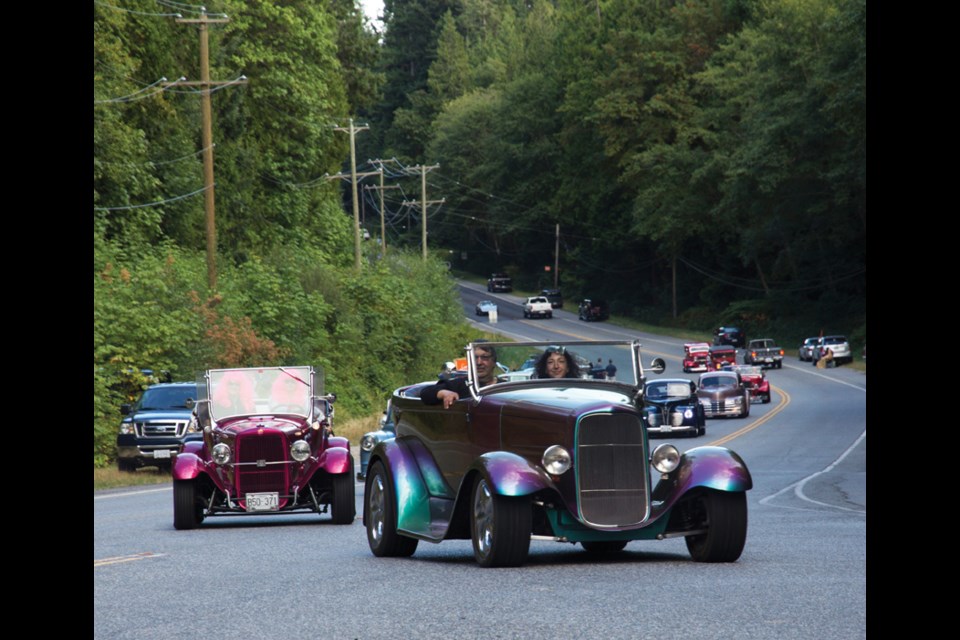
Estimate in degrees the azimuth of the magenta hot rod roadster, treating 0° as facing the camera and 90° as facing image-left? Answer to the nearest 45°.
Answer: approximately 0°

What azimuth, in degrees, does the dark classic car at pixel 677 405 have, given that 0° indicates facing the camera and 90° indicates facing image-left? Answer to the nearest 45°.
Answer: approximately 0°

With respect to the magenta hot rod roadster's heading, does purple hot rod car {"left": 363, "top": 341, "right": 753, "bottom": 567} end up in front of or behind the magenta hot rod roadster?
in front

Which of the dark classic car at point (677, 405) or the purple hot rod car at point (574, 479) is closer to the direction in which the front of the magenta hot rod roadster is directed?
the purple hot rod car

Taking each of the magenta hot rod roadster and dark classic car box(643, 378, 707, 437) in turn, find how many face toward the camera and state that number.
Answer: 2

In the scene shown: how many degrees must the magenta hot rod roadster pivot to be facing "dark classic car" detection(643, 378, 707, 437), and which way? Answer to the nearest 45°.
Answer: approximately 135° to its left

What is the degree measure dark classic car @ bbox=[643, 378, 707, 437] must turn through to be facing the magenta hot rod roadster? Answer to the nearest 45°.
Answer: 0° — it already faces it

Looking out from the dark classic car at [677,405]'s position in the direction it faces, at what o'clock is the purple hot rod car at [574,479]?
The purple hot rod car is roughly at 12 o'clock from the dark classic car.
